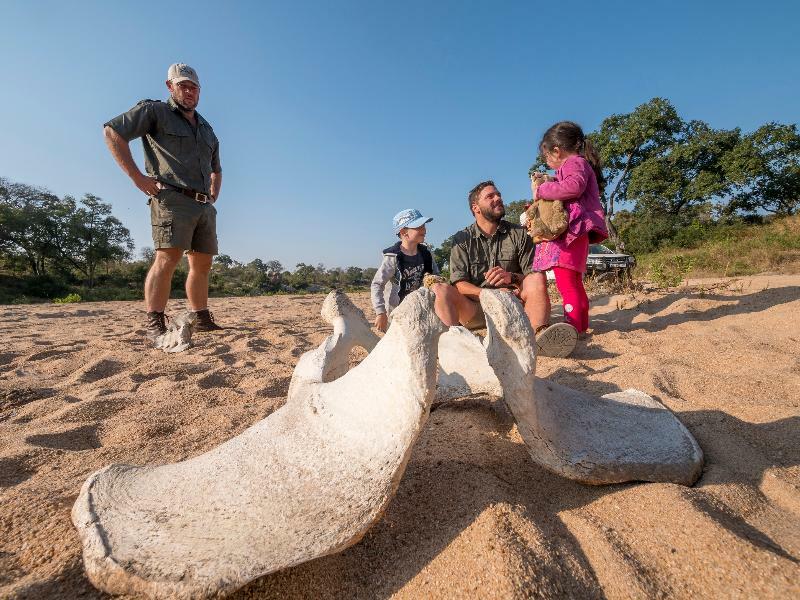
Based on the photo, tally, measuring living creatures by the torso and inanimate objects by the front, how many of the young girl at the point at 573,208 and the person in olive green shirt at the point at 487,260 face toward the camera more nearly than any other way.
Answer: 1

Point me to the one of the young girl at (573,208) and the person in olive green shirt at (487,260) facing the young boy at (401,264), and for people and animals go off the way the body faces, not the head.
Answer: the young girl

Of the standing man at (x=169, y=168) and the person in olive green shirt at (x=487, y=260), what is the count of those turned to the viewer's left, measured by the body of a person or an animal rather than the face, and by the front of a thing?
0

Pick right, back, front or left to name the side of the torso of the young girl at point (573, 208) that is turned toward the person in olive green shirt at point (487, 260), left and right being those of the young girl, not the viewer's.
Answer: front

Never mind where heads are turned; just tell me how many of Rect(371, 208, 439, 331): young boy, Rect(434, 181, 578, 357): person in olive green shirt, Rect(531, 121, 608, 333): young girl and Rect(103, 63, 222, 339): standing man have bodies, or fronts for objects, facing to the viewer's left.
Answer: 1

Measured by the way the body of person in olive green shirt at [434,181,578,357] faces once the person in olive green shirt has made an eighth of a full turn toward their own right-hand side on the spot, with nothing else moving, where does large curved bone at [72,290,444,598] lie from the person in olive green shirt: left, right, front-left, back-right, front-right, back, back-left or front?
front-left

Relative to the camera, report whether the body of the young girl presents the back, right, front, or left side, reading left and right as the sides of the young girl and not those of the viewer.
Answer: left

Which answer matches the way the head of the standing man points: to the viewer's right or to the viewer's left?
to the viewer's right

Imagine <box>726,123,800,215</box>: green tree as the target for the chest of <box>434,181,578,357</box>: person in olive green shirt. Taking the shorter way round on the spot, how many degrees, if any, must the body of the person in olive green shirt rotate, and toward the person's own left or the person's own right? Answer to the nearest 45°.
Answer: approximately 135° to the person's own left

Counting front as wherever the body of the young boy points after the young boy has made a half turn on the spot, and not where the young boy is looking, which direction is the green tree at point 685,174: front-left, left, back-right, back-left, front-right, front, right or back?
right

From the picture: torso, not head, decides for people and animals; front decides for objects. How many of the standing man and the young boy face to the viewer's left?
0

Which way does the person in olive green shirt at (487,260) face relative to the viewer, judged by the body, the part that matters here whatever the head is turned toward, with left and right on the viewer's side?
facing the viewer

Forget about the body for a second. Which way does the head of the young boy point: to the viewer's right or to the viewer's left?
to the viewer's right

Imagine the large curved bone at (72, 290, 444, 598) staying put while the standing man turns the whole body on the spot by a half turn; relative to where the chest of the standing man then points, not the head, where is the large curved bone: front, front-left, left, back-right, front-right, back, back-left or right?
back-left

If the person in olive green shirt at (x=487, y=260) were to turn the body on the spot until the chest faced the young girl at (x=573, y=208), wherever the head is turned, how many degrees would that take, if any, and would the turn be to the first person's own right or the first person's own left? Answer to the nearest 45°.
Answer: approximately 90° to the first person's own left

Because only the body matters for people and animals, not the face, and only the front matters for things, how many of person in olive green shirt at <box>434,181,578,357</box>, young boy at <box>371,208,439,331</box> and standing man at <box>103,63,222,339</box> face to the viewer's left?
0

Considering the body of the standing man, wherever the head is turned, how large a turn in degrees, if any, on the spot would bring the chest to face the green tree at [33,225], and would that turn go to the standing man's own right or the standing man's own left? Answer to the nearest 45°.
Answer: approximately 135° to the standing man's own left
